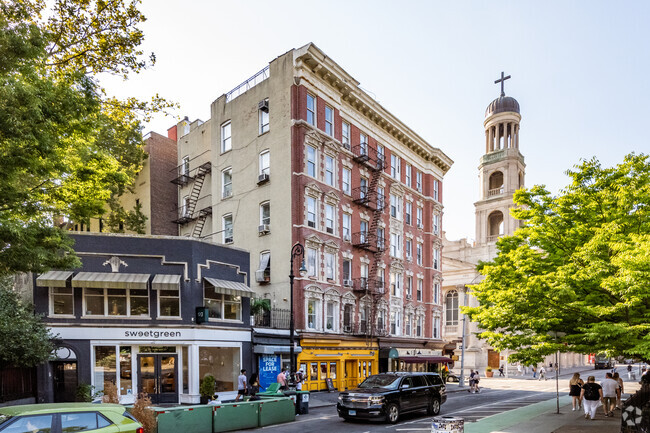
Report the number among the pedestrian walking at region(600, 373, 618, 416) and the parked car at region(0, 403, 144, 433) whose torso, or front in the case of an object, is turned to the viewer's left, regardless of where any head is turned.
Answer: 1

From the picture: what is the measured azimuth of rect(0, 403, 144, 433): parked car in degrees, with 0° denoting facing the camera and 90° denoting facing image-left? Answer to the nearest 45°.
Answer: approximately 90°

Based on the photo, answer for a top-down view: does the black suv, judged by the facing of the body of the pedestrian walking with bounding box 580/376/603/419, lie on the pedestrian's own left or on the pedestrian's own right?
on the pedestrian's own left

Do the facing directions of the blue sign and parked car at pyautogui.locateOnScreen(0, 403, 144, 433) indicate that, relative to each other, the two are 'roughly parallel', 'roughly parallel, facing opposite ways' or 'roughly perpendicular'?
roughly perpendicular

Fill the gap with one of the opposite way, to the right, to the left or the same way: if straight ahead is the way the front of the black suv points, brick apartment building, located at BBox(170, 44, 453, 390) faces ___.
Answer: to the left

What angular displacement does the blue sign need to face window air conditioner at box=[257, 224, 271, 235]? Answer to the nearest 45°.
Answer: approximately 180°
